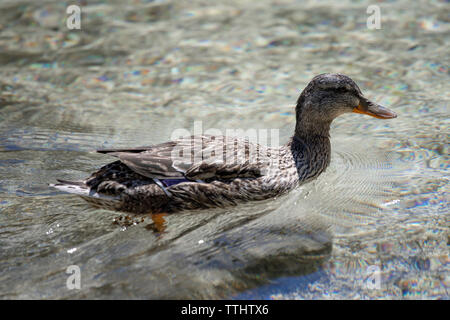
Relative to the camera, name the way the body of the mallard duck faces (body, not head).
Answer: to the viewer's right
